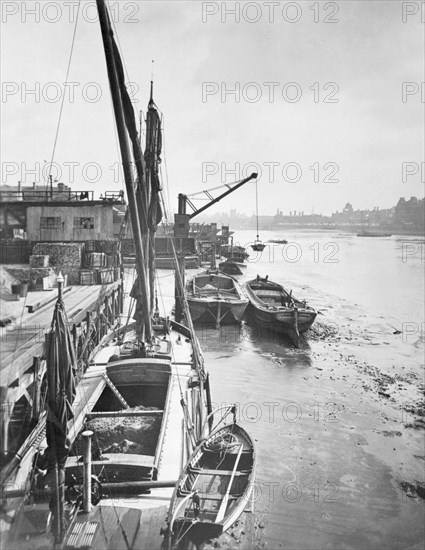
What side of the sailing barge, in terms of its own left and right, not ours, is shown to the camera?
back

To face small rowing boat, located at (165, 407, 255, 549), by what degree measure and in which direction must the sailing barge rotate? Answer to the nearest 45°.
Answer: approximately 90° to its right

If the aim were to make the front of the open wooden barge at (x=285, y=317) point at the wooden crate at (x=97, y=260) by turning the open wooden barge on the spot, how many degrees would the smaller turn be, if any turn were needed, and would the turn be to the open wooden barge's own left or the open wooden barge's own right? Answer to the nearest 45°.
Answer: approximately 135° to the open wooden barge's own right

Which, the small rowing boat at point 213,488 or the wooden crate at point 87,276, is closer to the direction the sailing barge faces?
the wooden crate

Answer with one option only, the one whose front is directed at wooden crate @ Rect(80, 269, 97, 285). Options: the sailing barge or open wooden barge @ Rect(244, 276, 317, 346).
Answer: the sailing barge

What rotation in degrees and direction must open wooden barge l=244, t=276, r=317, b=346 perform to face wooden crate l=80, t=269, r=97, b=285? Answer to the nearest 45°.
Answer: approximately 90° to its left
